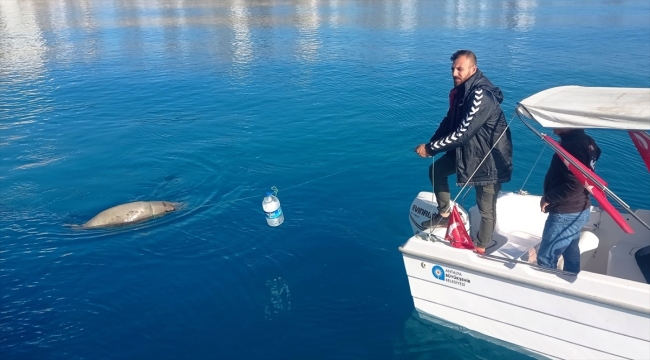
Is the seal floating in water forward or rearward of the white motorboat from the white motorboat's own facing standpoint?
rearward

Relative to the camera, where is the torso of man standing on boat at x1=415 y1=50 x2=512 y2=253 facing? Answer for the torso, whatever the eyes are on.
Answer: to the viewer's left

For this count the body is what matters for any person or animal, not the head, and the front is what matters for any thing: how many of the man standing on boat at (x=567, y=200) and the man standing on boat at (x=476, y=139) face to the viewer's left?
2

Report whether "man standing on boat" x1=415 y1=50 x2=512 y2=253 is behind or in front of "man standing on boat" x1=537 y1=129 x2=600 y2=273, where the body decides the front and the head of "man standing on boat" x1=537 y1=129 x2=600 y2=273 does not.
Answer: in front

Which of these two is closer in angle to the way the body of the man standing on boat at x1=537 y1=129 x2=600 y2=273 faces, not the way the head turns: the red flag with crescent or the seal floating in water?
the seal floating in water

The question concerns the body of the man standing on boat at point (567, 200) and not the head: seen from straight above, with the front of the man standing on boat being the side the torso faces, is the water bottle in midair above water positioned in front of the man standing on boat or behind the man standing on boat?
in front

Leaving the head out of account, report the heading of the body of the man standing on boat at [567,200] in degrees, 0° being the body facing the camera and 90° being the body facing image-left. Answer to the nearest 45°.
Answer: approximately 90°
